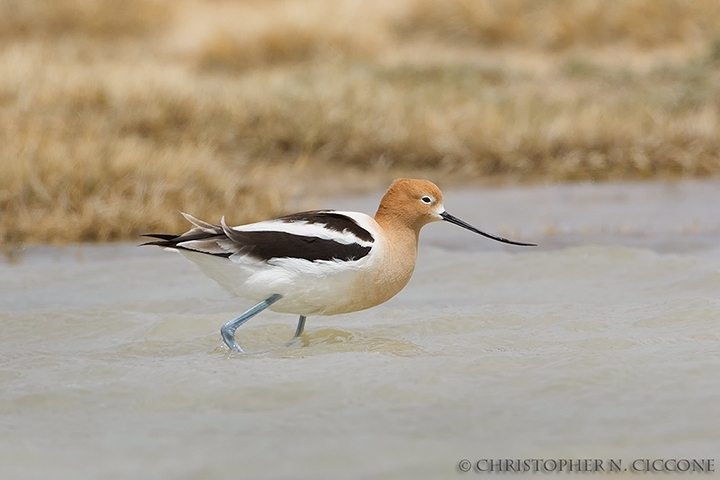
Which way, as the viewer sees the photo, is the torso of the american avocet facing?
to the viewer's right
